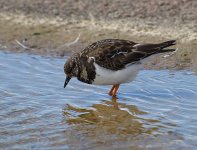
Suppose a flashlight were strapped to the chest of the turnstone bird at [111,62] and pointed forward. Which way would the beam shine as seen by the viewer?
to the viewer's left
